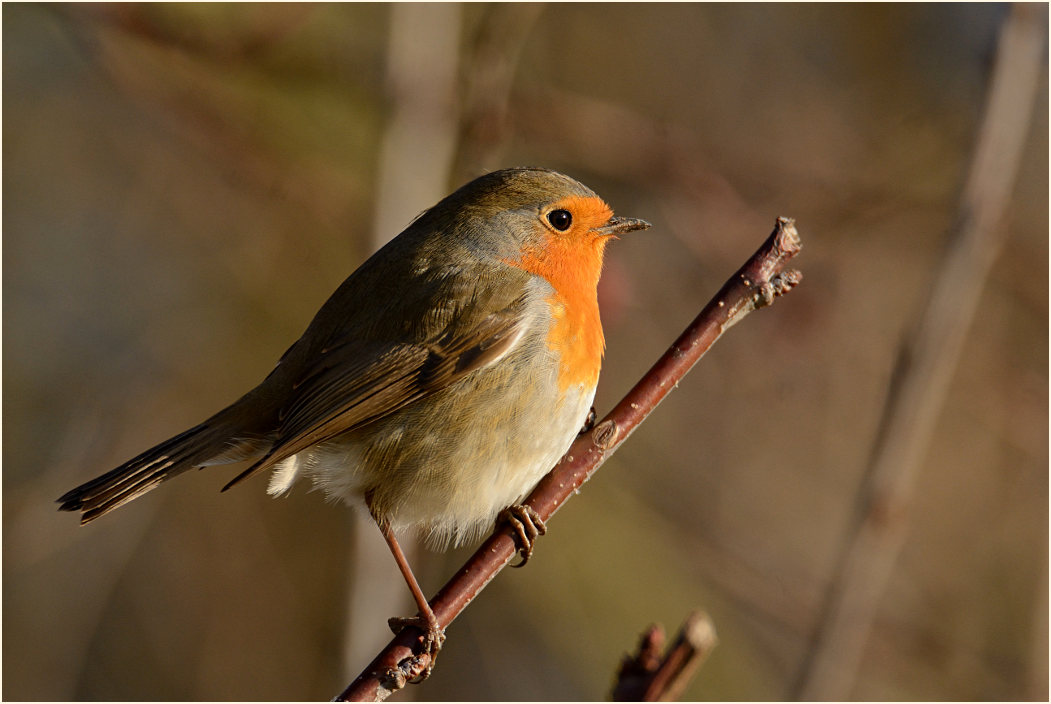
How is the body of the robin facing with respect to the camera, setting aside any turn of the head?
to the viewer's right
